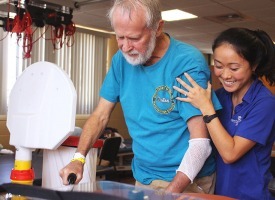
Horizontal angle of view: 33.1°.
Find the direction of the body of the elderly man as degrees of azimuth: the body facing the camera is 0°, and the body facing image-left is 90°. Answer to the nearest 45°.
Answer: approximately 45°

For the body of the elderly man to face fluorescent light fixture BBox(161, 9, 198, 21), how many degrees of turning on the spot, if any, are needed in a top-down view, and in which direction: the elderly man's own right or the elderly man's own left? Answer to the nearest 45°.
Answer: approximately 135° to the elderly man's own right
